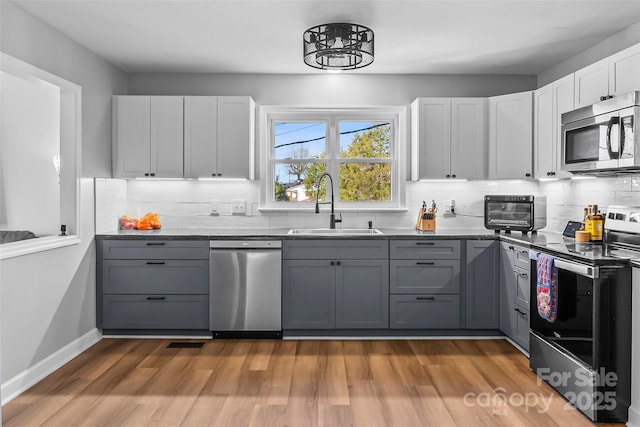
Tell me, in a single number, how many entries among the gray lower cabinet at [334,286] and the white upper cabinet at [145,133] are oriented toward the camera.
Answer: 2

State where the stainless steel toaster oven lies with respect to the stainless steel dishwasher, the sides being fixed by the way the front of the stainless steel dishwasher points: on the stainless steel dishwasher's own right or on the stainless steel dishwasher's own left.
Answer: on the stainless steel dishwasher's own left

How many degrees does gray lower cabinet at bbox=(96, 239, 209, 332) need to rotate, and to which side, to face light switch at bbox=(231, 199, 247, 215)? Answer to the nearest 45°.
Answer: approximately 135° to its left

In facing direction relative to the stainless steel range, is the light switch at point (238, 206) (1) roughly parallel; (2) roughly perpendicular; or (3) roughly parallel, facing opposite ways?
roughly perpendicular

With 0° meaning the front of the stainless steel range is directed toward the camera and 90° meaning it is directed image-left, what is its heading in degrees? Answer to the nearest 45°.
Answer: approximately 45°

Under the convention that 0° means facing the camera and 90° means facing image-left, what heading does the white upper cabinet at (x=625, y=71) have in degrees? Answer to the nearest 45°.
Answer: approximately 45°

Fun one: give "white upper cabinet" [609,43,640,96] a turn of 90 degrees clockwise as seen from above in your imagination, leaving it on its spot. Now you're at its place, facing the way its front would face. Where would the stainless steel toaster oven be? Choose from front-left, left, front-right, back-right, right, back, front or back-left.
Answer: front

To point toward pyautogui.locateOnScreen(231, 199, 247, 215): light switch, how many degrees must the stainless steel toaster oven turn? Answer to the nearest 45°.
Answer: approximately 90° to its right

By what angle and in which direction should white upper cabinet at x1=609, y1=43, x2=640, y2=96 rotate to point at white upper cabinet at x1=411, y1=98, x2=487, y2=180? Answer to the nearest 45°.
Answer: approximately 90° to its right

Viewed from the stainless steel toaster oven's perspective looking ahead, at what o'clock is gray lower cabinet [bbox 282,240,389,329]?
The gray lower cabinet is roughly at 2 o'clock from the stainless steel toaster oven.
